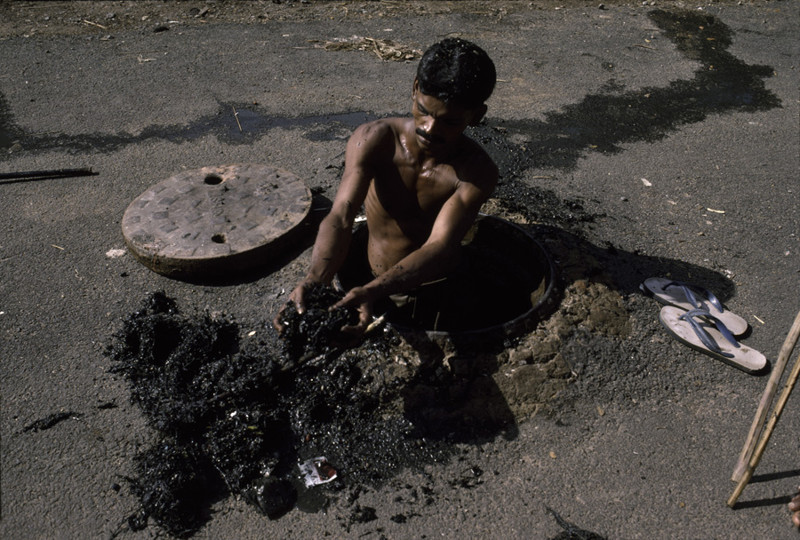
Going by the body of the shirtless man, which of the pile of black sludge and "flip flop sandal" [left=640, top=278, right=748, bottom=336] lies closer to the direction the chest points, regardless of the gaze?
the pile of black sludge

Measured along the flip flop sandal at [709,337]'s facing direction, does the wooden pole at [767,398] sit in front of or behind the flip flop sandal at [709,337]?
behind

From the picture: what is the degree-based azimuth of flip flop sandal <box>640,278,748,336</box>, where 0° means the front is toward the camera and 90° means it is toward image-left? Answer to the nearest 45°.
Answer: approximately 135°

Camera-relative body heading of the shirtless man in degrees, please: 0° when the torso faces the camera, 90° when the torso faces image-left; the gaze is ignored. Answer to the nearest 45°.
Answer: approximately 45°

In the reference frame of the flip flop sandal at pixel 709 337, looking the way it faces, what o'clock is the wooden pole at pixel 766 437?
The wooden pole is roughly at 7 o'clock from the flip flop sandal.

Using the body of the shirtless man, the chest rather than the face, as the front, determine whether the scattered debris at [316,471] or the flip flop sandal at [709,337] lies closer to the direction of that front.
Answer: the scattered debris

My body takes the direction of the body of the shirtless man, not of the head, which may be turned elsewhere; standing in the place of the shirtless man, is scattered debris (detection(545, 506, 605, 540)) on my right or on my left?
on my left

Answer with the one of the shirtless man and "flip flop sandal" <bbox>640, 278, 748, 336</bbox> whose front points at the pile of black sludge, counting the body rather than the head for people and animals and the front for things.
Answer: the shirtless man

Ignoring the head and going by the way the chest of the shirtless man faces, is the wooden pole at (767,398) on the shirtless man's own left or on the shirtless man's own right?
on the shirtless man's own left

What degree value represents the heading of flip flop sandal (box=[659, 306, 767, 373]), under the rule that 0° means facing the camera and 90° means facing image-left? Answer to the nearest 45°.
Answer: approximately 135°

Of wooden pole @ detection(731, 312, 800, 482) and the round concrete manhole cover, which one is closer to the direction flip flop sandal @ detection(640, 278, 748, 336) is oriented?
the round concrete manhole cover
